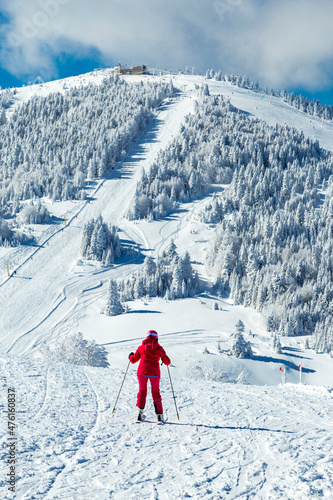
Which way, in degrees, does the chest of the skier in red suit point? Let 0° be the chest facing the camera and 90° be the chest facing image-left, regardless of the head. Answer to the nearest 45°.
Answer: approximately 180°
